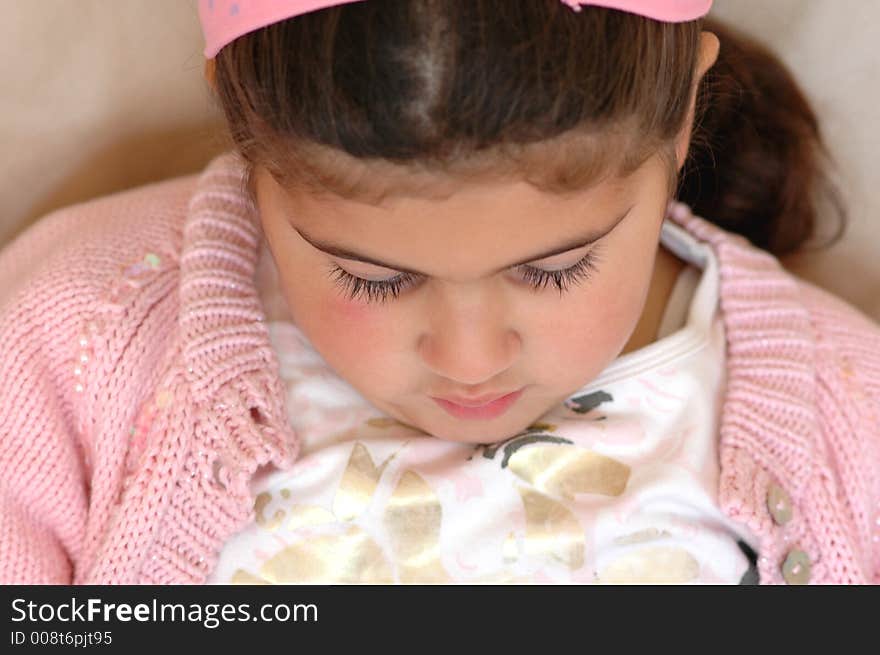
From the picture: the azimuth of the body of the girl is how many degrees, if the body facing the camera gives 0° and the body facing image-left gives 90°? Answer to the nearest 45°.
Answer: approximately 0°
